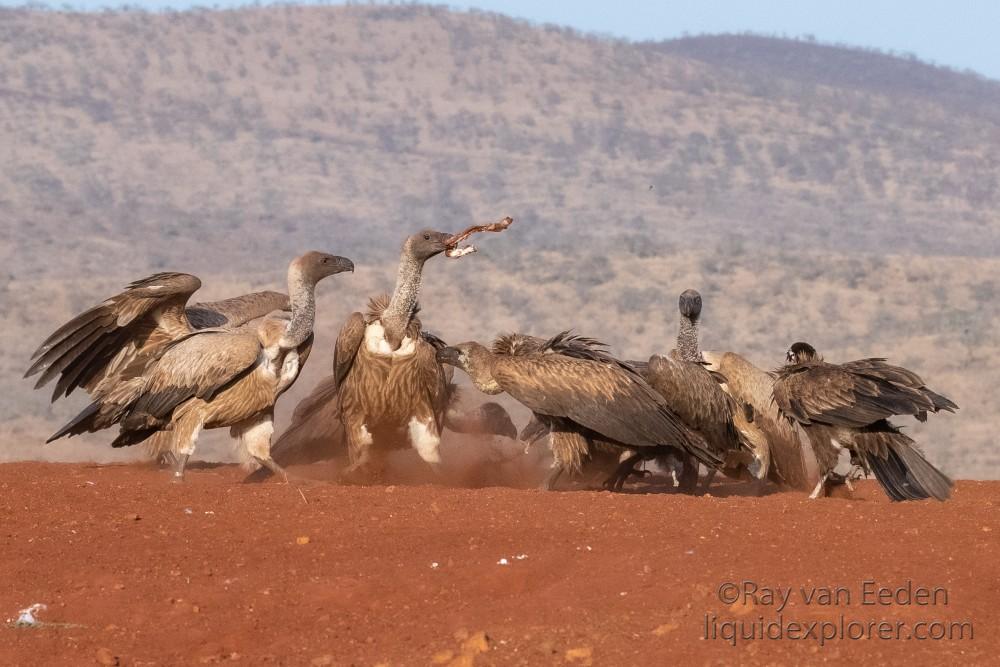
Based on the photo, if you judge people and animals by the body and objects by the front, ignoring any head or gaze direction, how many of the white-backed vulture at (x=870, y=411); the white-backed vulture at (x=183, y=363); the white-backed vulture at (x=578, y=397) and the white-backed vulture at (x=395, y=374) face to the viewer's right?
1

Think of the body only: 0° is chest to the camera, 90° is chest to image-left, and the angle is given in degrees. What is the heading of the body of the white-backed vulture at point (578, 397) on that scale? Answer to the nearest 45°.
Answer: approximately 90°

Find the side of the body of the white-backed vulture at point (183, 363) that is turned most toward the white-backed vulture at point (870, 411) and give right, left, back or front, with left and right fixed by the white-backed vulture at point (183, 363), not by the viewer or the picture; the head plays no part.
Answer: front

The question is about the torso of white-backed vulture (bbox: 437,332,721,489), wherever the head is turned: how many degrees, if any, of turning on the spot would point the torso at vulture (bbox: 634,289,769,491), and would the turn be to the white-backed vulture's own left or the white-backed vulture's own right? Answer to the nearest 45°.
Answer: approximately 135° to the white-backed vulture's own right

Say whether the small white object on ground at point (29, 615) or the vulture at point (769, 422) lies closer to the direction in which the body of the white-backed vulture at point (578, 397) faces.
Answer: the small white object on ground

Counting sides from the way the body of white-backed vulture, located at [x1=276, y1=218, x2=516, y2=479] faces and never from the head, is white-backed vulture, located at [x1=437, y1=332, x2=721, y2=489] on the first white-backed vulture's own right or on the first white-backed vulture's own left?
on the first white-backed vulture's own left

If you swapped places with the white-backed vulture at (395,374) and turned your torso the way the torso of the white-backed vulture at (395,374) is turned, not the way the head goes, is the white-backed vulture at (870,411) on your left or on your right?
on your left

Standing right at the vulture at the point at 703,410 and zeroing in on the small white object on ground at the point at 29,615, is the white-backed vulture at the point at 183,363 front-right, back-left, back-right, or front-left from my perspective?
front-right

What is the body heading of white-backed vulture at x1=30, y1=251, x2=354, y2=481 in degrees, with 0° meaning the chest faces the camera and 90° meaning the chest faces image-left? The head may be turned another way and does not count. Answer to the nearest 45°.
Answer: approximately 270°

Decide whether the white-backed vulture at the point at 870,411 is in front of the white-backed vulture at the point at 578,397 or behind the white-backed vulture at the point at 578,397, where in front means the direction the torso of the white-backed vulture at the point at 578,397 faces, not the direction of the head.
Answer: behind

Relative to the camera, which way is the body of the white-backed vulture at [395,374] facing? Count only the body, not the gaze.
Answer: toward the camera
